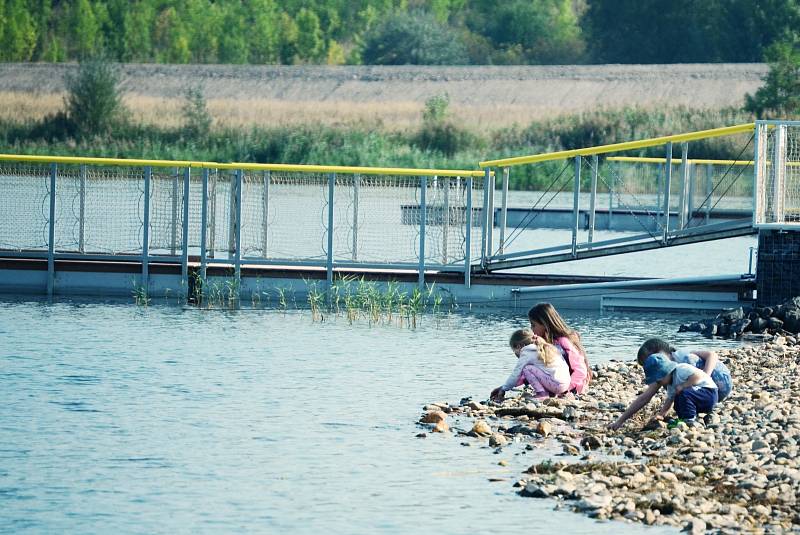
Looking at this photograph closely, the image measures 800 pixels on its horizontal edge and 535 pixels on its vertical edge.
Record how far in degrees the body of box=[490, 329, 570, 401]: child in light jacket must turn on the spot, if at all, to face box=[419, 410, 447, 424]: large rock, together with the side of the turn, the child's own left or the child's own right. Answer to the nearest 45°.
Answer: approximately 45° to the child's own left

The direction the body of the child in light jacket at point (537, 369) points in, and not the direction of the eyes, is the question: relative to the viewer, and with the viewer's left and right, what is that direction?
facing to the left of the viewer

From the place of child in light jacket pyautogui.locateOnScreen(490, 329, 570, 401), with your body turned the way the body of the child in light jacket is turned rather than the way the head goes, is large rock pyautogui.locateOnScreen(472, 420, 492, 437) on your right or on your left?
on your left

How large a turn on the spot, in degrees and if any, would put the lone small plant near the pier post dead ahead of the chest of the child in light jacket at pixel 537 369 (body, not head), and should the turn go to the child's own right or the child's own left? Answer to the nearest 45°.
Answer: approximately 45° to the child's own right
